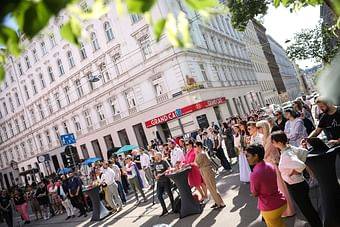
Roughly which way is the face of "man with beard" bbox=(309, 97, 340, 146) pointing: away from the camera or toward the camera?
toward the camera

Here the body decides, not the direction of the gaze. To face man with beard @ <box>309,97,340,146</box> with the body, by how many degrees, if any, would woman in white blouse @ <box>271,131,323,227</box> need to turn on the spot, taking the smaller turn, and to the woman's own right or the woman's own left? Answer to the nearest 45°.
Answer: approximately 135° to the woman's own right

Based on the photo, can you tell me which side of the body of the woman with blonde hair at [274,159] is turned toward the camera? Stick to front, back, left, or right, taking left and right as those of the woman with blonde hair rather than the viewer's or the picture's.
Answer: left

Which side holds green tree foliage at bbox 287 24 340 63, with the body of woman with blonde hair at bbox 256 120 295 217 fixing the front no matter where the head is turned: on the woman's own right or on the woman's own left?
on the woman's own right

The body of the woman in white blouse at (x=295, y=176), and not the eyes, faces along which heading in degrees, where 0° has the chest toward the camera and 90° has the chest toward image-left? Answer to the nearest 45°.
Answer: approximately 90°

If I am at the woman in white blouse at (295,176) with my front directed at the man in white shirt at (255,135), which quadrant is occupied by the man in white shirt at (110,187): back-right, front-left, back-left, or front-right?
front-left

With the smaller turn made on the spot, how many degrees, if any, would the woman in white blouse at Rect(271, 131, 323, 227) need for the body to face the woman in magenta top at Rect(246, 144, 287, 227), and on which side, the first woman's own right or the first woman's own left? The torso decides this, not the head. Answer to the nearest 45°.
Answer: approximately 45° to the first woman's own left

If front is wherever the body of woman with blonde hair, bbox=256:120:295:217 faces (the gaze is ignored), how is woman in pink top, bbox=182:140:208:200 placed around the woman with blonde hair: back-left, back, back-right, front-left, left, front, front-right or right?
front-right

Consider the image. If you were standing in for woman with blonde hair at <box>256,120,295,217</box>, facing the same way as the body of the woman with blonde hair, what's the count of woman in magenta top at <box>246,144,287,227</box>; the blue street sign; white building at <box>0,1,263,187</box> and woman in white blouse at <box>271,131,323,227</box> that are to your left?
2

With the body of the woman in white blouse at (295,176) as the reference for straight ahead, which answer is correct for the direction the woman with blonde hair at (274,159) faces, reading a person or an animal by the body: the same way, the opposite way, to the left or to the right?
the same way
